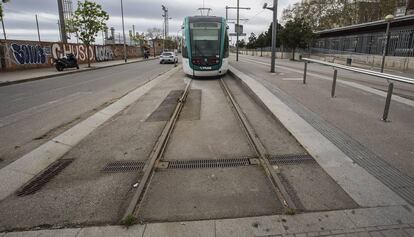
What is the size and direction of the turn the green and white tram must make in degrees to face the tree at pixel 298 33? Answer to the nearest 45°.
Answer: approximately 135° to its left

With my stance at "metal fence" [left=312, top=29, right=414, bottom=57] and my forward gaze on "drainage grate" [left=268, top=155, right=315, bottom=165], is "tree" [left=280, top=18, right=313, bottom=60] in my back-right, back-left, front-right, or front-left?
back-right

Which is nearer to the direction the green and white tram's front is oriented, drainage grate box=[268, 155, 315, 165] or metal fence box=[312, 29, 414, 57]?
the drainage grate

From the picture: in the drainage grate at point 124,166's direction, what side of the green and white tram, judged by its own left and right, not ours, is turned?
front

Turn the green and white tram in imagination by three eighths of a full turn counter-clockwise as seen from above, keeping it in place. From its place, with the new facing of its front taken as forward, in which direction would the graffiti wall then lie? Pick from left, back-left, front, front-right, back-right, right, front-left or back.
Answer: left

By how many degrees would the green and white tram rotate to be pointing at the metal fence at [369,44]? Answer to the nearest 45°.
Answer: approximately 135° to its left

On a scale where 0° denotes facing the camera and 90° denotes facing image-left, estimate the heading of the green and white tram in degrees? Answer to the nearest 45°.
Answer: approximately 0°

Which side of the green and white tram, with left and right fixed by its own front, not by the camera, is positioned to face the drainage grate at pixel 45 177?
front

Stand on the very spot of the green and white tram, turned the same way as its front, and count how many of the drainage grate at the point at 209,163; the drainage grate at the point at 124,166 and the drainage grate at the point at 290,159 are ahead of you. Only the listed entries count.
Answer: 3

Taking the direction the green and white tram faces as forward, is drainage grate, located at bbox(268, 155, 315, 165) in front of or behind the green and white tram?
in front
